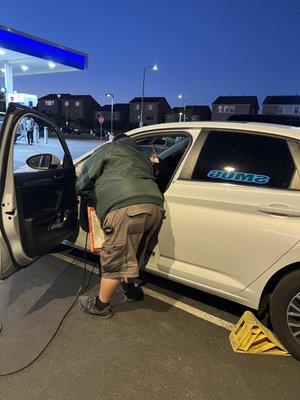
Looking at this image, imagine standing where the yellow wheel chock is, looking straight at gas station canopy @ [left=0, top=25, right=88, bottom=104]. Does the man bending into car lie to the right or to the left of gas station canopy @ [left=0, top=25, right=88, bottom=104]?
left

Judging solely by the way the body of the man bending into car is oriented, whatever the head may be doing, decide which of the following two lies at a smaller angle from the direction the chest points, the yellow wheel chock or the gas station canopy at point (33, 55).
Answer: the gas station canopy

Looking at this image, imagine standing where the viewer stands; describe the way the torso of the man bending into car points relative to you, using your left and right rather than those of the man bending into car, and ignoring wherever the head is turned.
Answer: facing away from the viewer and to the left of the viewer

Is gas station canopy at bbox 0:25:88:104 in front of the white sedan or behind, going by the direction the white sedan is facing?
in front

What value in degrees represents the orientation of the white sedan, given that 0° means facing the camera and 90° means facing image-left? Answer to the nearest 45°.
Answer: approximately 135°
